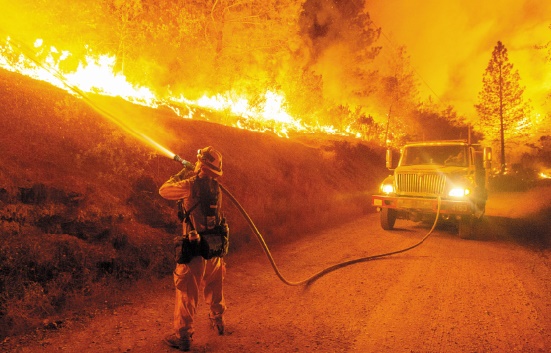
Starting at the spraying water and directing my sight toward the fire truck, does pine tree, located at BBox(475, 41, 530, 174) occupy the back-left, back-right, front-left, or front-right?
front-left

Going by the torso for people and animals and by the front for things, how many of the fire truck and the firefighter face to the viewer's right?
0

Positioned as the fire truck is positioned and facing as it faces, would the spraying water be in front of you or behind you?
in front

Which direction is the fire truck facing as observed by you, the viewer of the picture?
facing the viewer and to the left of the viewer

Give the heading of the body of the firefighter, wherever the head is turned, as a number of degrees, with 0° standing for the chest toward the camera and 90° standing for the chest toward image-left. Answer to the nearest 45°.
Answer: approximately 135°

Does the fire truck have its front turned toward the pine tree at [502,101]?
no

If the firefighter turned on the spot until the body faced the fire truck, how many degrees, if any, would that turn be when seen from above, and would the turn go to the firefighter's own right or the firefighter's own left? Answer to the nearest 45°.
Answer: approximately 90° to the firefighter's own right

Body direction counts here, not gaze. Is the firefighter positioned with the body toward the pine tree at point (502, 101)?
no
